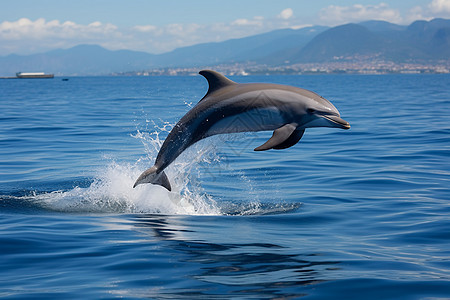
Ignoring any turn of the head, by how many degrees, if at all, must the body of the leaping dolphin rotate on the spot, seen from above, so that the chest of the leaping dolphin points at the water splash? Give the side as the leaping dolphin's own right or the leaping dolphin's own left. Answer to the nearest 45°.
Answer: approximately 135° to the leaping dolphin's own left

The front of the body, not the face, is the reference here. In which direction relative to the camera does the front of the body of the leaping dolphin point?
to the viewer's right
